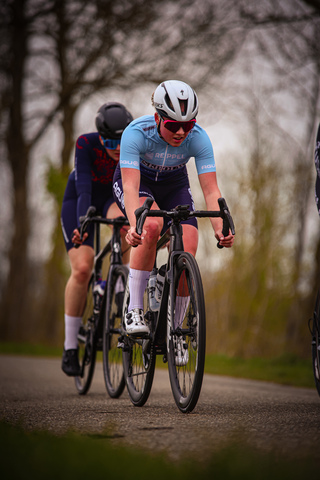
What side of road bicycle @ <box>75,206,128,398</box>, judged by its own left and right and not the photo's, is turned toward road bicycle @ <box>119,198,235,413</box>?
front

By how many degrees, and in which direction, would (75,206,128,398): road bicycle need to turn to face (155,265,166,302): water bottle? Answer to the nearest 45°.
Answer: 0° — it already faces it

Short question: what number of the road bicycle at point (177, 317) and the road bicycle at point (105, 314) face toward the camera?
2

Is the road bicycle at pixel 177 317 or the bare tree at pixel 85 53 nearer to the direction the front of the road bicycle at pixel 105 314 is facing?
the road bicycle

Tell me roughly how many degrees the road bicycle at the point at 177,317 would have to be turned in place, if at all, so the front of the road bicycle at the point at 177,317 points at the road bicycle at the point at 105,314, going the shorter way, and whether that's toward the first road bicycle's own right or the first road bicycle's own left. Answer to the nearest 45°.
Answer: approximately 180°

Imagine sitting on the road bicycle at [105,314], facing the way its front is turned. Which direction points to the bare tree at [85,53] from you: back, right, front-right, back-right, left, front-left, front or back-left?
back

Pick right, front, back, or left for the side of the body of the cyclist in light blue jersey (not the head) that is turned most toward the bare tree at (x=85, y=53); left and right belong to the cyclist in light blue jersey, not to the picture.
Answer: back

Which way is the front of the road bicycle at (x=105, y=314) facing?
toward the camera

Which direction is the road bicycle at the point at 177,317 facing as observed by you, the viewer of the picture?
facing the viewer

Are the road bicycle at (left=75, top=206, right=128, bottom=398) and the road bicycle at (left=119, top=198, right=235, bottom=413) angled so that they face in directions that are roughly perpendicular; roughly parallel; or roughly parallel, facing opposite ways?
roughly parallel

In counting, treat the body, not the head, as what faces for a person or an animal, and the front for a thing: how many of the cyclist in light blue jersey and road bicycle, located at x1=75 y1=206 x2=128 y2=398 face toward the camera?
2

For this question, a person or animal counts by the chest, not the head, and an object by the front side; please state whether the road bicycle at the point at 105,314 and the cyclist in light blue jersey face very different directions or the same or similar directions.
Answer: same or similar directions
